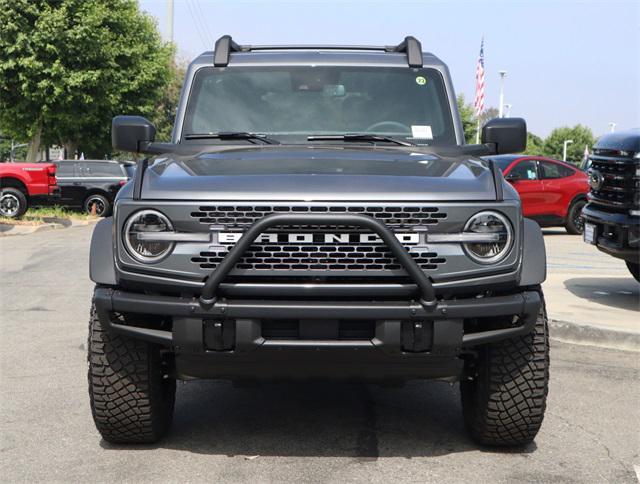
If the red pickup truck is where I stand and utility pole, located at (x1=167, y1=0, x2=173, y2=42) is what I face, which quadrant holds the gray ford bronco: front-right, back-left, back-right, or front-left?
back-right

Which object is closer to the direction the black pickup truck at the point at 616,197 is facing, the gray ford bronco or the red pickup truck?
the gray ford bronco

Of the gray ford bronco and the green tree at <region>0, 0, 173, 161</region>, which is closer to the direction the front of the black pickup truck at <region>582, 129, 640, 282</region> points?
the gray ford bronco

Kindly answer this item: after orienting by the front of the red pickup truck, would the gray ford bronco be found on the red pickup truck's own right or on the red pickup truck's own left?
on the red pickup truck's own left

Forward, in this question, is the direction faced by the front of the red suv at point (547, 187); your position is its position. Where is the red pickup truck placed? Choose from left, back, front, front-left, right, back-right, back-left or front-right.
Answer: front-right

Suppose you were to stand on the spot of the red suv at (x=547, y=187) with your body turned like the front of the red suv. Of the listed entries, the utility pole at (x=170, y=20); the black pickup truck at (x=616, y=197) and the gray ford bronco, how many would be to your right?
1

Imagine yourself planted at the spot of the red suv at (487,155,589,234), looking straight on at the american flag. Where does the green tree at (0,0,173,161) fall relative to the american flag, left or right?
left

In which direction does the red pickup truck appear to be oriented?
to the viewer's left

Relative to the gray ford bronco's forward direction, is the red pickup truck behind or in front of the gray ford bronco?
behind

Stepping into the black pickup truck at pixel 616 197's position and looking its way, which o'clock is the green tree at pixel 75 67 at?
The green tree is roughly at 3 o'clock from the black pickup truck.

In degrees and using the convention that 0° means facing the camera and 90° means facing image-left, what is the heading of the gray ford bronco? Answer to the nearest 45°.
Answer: approximately 0°

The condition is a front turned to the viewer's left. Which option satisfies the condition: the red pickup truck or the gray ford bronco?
the red pickup truck

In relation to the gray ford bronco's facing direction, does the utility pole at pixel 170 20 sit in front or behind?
behind

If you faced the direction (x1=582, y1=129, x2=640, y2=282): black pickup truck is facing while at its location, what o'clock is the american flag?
The american flag is roughly at 4 o'clock from the black pickup truck.
